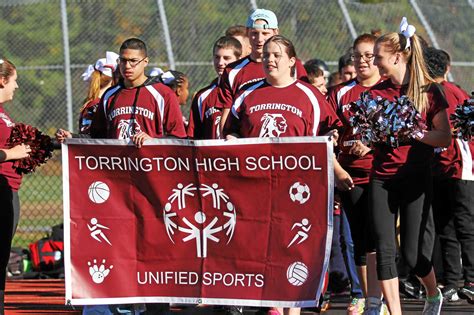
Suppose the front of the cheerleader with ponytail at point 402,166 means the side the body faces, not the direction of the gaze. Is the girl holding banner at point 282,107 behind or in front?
in front

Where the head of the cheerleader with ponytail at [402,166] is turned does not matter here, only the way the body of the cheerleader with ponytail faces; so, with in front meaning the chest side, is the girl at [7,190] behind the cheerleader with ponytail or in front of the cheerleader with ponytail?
in front

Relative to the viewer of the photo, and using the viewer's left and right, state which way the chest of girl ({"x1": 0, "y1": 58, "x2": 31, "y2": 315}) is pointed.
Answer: facing to the right of the viewer

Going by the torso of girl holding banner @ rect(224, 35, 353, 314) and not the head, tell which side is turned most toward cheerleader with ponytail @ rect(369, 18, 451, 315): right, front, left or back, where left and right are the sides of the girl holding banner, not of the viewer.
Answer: left

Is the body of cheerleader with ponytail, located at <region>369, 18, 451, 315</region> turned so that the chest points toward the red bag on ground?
no

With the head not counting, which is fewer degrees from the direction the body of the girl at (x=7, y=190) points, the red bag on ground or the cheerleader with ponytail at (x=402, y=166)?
the cheerleader with ponytail

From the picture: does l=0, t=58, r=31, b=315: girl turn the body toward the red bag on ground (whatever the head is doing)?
no

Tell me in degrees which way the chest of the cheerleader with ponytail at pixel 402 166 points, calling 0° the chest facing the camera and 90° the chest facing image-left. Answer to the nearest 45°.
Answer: approximately 45°

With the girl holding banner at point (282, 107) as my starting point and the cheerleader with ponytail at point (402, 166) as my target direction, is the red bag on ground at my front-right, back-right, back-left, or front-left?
back-left

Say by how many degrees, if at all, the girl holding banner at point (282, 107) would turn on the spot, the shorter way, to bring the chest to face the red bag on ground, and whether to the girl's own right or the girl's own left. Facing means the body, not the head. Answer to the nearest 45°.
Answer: approximately 135° to the girl's own right

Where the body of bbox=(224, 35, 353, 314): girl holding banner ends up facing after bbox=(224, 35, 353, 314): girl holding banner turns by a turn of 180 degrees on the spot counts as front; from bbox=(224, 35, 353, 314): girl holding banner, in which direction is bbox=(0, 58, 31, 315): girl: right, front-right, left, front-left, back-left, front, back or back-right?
left

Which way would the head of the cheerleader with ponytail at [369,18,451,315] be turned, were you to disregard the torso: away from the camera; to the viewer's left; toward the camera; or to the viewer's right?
to the viewer's left

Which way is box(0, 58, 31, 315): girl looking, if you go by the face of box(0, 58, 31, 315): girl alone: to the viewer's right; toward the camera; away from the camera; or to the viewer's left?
to the viewer's right

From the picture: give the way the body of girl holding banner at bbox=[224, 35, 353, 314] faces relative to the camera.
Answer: toward the camera
